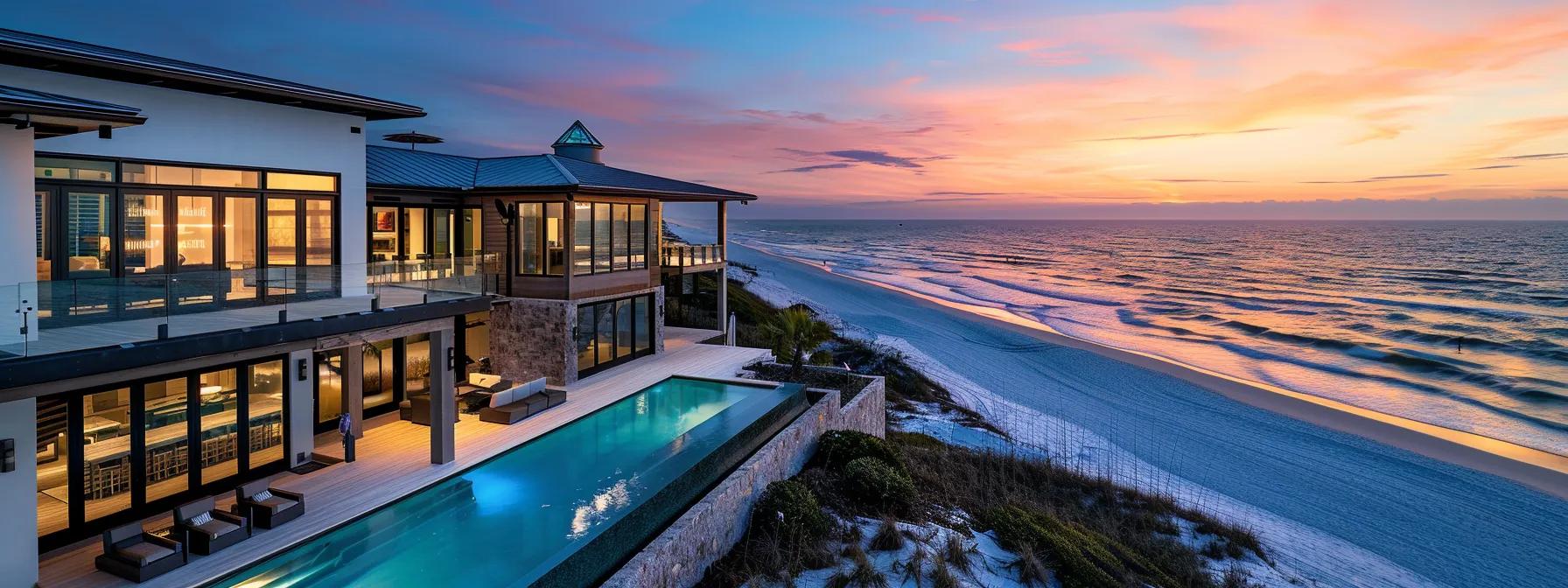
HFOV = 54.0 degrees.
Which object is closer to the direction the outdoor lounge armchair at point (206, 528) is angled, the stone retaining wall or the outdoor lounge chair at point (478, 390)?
the stone retaining wall

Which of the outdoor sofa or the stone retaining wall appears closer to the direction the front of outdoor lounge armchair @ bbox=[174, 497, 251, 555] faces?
the stone retaining wall

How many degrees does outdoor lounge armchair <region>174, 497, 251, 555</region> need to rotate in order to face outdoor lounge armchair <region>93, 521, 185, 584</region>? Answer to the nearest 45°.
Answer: approximately 90° to its right

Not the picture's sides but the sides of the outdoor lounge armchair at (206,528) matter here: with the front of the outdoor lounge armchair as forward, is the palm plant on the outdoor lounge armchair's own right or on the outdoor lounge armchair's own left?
on the outdoor lounge armchair's own left

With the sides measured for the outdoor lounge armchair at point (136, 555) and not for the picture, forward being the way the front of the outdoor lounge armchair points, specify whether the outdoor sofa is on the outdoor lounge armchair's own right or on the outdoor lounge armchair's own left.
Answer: on the outdoor lounge armchair's own left

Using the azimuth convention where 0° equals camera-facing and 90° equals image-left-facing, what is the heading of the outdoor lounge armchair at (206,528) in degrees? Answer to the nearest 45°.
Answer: approximately 315°

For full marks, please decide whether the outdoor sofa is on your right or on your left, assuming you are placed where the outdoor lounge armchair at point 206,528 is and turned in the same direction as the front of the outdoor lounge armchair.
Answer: on your left
